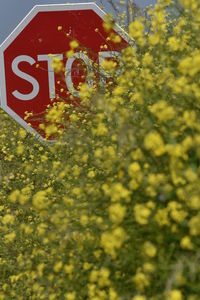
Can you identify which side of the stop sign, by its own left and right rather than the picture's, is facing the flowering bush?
front

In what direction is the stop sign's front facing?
toward the camera
